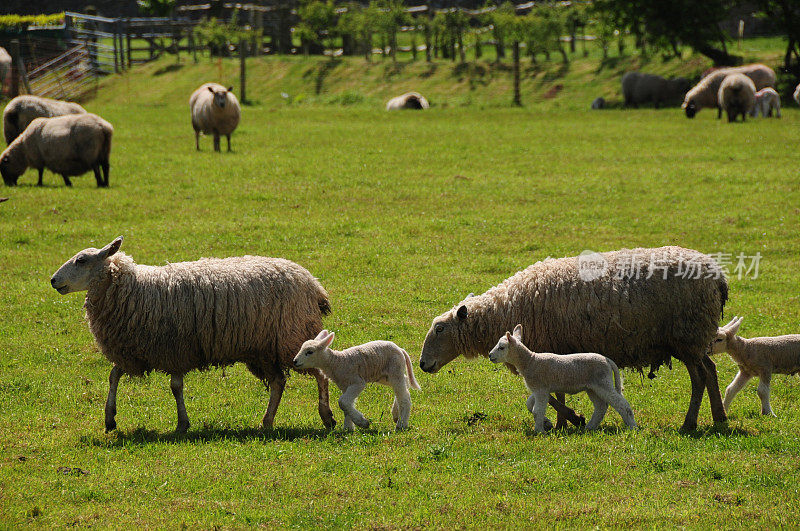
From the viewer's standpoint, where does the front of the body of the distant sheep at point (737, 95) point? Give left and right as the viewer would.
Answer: facing away from the viewer

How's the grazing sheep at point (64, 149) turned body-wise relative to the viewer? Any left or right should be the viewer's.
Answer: facing to the left of the viewer

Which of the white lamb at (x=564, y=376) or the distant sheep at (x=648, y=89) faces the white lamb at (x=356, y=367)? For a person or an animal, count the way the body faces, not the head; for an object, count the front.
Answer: the white lamb at (x=564, y=376)

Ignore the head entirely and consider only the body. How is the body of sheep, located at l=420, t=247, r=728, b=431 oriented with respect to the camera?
to the viewer's left

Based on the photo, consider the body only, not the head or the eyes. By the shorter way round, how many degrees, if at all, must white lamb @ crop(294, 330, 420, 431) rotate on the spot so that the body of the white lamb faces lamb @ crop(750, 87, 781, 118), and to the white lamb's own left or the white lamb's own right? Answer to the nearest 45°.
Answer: approximately 135° to the white lamb's own right

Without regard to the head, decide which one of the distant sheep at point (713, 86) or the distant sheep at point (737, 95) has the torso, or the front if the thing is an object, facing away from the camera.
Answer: the distant sheep at point (737, 95)

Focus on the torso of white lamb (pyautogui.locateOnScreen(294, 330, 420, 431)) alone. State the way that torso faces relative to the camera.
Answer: to the viewer's left

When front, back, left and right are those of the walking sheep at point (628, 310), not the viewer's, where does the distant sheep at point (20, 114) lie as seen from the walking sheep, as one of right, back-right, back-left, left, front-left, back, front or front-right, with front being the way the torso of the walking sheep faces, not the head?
front-right

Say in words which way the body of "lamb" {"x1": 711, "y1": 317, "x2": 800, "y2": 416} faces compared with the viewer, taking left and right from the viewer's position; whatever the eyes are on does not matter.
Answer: facing to the left of the viewer

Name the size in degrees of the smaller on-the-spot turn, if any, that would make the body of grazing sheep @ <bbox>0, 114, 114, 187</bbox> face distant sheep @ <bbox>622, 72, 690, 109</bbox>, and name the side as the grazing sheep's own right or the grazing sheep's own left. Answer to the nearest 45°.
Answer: approximately 135° to the grazing sheep's own right

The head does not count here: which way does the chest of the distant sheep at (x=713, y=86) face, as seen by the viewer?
to the viewer's left

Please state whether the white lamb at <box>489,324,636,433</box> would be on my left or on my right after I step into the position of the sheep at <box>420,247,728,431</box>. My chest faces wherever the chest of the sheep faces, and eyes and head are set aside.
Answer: on my left
